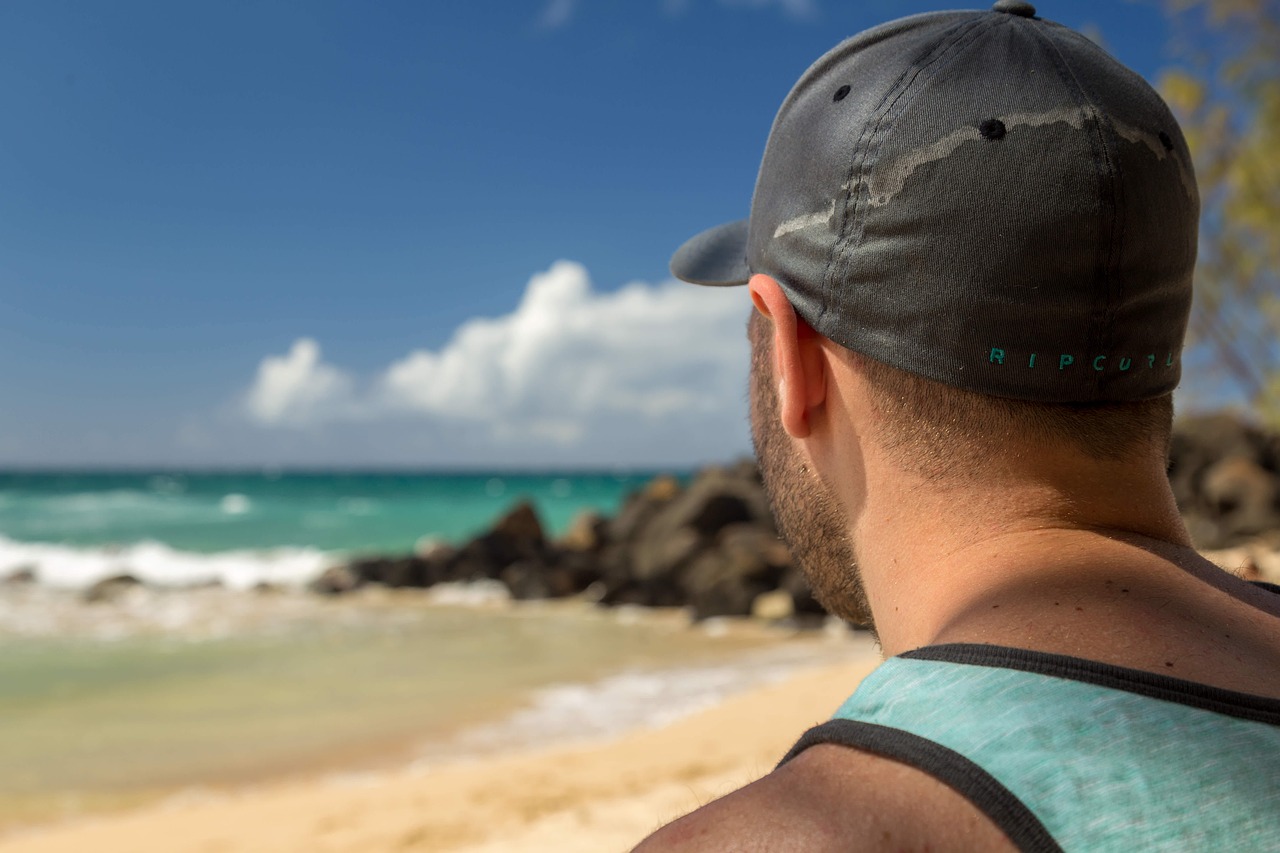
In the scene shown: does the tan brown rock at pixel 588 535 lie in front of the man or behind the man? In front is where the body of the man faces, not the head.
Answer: in front

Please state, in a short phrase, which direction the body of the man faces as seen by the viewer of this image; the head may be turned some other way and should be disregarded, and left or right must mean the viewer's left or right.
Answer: facing away from the viewer and to the left of the viewer

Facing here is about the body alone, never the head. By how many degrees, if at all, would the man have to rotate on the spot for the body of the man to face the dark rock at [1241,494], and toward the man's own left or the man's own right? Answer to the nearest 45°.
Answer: approximately 45° to the man's own right

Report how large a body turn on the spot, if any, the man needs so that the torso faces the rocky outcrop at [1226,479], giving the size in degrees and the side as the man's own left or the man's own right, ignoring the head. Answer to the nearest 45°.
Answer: approximately 45° to the man's own right

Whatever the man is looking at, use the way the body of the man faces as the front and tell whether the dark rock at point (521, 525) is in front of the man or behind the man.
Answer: in front

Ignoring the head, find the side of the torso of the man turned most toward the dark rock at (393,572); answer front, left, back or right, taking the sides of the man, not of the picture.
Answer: front

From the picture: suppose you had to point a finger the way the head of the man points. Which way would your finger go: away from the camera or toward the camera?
away from the camera

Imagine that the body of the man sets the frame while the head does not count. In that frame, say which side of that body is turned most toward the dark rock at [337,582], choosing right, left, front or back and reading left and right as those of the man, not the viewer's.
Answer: front
